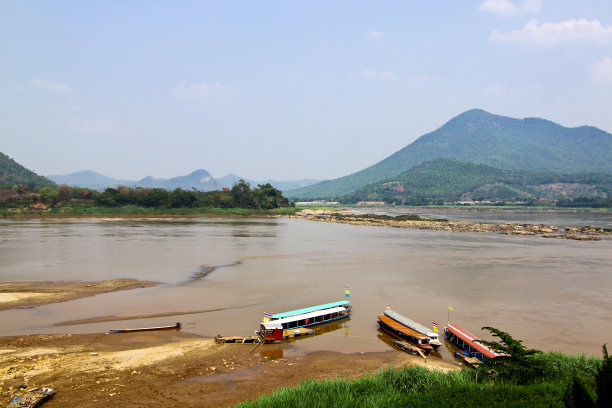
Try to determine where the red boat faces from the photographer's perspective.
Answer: facing the viewer and to the right of the viewer

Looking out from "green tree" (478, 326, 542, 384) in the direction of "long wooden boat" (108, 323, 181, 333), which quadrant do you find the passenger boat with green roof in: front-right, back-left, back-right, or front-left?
front-right

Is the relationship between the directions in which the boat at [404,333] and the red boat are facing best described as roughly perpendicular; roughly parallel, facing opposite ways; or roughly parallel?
roughly parallel

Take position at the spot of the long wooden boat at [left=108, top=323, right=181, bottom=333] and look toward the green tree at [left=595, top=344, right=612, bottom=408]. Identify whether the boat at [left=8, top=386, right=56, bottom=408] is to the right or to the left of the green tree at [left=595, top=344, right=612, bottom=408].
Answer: right

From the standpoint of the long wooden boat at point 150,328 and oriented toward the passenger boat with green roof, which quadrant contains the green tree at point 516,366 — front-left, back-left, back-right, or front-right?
front-right

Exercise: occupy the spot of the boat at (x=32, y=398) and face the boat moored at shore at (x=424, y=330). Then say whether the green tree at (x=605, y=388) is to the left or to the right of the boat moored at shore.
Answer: right

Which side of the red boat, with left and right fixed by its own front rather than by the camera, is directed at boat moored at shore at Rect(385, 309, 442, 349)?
back
